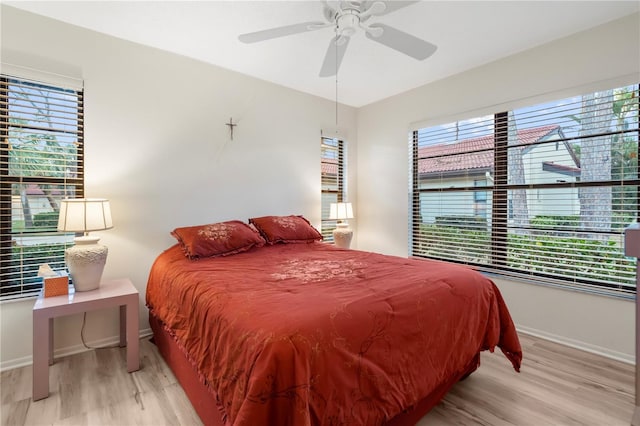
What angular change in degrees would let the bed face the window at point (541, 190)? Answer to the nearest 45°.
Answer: approximately 90° to its left

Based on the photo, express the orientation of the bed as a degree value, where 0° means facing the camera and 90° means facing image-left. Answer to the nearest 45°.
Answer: approximately 315°

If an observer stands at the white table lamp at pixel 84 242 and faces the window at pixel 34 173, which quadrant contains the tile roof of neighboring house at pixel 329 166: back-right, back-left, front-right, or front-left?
back-right

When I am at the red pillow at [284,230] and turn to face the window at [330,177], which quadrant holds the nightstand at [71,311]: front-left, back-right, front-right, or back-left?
back-left

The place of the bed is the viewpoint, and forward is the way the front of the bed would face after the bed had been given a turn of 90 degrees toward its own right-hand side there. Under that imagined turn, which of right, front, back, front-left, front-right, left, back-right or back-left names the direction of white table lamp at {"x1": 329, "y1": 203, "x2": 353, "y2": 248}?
back-right

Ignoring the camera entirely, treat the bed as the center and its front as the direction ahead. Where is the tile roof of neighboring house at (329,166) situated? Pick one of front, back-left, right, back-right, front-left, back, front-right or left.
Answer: back-left
